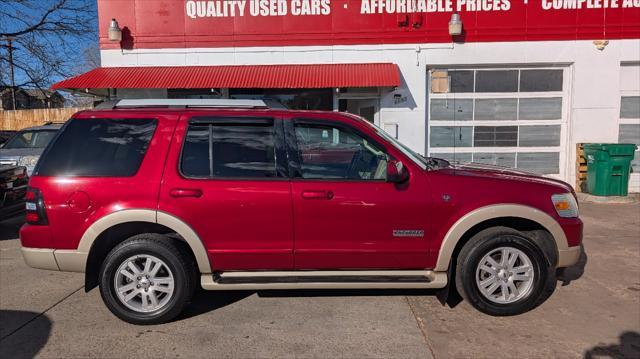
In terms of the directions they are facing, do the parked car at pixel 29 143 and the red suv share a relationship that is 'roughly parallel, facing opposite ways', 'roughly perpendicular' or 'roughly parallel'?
roughly perpendicular

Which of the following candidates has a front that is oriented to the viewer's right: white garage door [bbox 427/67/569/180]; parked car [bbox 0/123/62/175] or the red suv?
the red suv

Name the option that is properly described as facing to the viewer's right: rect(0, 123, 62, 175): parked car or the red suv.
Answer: the red suv

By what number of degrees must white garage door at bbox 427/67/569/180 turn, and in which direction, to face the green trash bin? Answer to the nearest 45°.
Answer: approximately 90° to its left

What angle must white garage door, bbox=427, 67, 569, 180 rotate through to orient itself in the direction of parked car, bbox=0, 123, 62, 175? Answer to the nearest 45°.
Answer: approximately 90° to its right

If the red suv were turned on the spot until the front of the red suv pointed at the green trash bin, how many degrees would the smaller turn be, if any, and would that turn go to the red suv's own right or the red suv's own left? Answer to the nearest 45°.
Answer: approximately 45° to the red suv's own left

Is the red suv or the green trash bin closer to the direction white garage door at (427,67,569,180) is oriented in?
the red suv

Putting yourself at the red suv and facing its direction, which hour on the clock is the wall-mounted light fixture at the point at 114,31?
The wall-mounted light fixture is roughly at 8 o'clock from the red suv.

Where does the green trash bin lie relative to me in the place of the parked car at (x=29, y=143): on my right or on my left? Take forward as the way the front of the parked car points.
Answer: on my left

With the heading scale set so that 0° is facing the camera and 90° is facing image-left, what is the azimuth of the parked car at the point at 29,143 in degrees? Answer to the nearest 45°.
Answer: approximately 45°

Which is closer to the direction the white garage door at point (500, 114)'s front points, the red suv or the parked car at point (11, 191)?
the red suv

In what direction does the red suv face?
to the viewer's right

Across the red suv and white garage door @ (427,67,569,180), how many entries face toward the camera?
1

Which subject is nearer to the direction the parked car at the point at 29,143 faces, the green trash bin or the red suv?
the red suv

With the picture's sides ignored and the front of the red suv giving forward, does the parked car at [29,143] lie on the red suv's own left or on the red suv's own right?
on the red suv's own left
